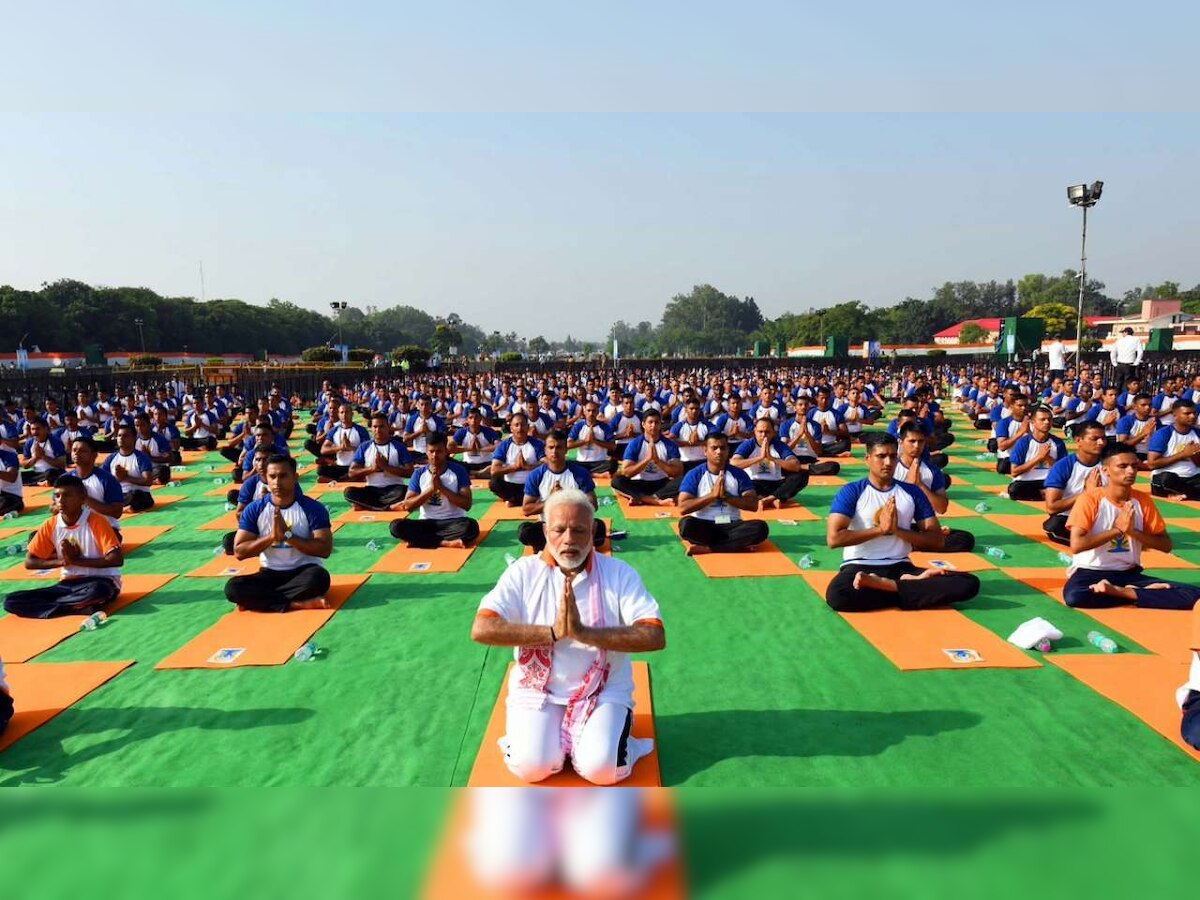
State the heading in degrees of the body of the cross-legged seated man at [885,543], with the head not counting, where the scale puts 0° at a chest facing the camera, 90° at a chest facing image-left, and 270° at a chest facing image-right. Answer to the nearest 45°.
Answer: approximately 315°

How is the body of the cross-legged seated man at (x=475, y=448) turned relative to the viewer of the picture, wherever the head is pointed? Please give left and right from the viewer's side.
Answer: facing the viewer

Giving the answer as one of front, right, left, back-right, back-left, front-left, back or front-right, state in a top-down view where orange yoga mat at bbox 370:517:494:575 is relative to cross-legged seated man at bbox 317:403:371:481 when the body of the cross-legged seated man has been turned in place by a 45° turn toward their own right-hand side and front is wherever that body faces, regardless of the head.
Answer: left

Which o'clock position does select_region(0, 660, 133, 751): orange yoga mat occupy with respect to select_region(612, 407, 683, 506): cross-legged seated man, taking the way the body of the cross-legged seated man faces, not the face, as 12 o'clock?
The orange yoga mat is roughly at 1 o'clock from the cross-legged seated man.

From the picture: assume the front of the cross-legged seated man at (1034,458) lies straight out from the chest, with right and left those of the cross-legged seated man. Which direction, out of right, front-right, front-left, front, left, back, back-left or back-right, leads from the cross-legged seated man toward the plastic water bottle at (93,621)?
right

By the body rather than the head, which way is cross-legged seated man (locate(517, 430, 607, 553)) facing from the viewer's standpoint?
toward the camera

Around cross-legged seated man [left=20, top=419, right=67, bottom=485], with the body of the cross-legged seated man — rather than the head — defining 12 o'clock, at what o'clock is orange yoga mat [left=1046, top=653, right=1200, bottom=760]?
The orange yoga mat is roughly at 10 o'clock from the cross-legged seated man.

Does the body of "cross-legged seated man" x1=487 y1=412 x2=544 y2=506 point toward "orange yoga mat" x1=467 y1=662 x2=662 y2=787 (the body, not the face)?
yes

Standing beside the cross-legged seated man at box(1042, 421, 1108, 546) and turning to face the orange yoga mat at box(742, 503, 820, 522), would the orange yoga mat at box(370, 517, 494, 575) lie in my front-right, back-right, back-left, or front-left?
front-left

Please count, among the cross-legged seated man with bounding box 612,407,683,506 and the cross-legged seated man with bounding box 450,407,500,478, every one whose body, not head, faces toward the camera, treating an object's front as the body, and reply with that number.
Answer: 2

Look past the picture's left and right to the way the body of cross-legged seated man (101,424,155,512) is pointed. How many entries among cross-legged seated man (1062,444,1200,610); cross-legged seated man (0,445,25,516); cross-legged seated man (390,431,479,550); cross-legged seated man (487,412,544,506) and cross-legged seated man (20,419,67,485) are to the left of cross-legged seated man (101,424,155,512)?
3
